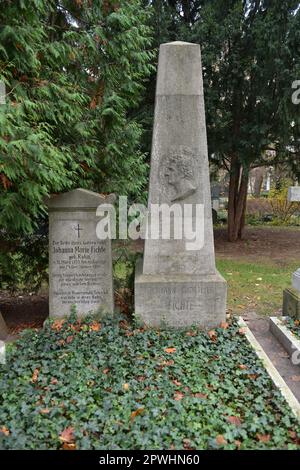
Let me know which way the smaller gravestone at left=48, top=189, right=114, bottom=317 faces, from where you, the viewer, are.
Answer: facing the viewer

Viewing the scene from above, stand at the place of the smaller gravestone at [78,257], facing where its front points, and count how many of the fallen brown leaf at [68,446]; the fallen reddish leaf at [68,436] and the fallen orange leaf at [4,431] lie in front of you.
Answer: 3

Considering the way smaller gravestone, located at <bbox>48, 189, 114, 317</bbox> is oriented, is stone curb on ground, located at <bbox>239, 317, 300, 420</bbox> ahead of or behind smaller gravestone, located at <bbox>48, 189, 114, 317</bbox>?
ahead

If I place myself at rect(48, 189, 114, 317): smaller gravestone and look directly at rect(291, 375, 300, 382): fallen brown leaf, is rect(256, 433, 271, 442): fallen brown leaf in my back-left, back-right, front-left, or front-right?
front-right

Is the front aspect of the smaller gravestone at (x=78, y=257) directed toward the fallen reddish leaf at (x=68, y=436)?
yes

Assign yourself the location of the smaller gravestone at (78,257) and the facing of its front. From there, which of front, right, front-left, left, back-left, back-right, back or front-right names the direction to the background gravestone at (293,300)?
left

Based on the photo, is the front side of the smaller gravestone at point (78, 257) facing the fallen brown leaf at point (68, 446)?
yes

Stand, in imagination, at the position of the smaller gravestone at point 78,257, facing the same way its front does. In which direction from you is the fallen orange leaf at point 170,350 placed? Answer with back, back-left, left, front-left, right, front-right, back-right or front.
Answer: front-left

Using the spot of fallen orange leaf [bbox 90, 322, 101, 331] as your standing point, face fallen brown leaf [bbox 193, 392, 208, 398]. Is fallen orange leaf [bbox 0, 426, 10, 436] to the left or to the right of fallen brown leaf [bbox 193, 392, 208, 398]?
right

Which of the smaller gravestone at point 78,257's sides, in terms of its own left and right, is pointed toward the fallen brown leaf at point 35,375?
front

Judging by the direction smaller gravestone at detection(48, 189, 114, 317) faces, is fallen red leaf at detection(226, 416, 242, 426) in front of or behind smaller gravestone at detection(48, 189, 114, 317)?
in front

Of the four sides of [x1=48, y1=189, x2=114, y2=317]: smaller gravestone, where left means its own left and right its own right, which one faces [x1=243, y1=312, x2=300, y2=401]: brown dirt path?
left

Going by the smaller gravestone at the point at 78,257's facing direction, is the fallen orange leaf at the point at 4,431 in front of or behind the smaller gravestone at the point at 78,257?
in front
